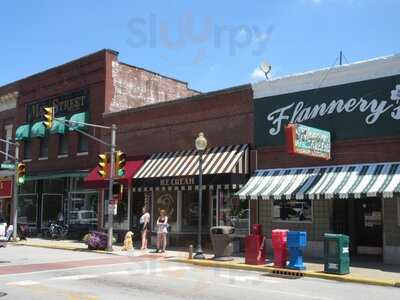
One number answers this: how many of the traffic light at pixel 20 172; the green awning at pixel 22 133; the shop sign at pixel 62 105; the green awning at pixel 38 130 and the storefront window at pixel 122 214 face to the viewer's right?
0

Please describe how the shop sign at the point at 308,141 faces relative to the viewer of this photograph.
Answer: facing the viewer and to the right of the viewer

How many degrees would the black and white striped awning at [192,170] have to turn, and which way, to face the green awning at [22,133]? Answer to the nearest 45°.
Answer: approximately 90° to its right

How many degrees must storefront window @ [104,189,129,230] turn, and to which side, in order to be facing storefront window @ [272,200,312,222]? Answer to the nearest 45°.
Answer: approximately 90° to its left

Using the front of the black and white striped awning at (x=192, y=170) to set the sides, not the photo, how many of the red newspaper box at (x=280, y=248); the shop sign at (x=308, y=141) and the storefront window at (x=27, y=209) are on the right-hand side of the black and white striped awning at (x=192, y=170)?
1

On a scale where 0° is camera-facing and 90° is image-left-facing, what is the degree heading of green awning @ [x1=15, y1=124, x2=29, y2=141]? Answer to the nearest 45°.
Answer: approximately 45°

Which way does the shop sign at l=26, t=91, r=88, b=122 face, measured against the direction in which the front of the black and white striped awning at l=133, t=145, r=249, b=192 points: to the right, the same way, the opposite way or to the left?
the same way

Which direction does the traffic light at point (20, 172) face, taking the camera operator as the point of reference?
facing the viewer

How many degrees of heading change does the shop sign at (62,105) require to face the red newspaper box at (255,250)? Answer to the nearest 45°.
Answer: approximately 45° to its left
